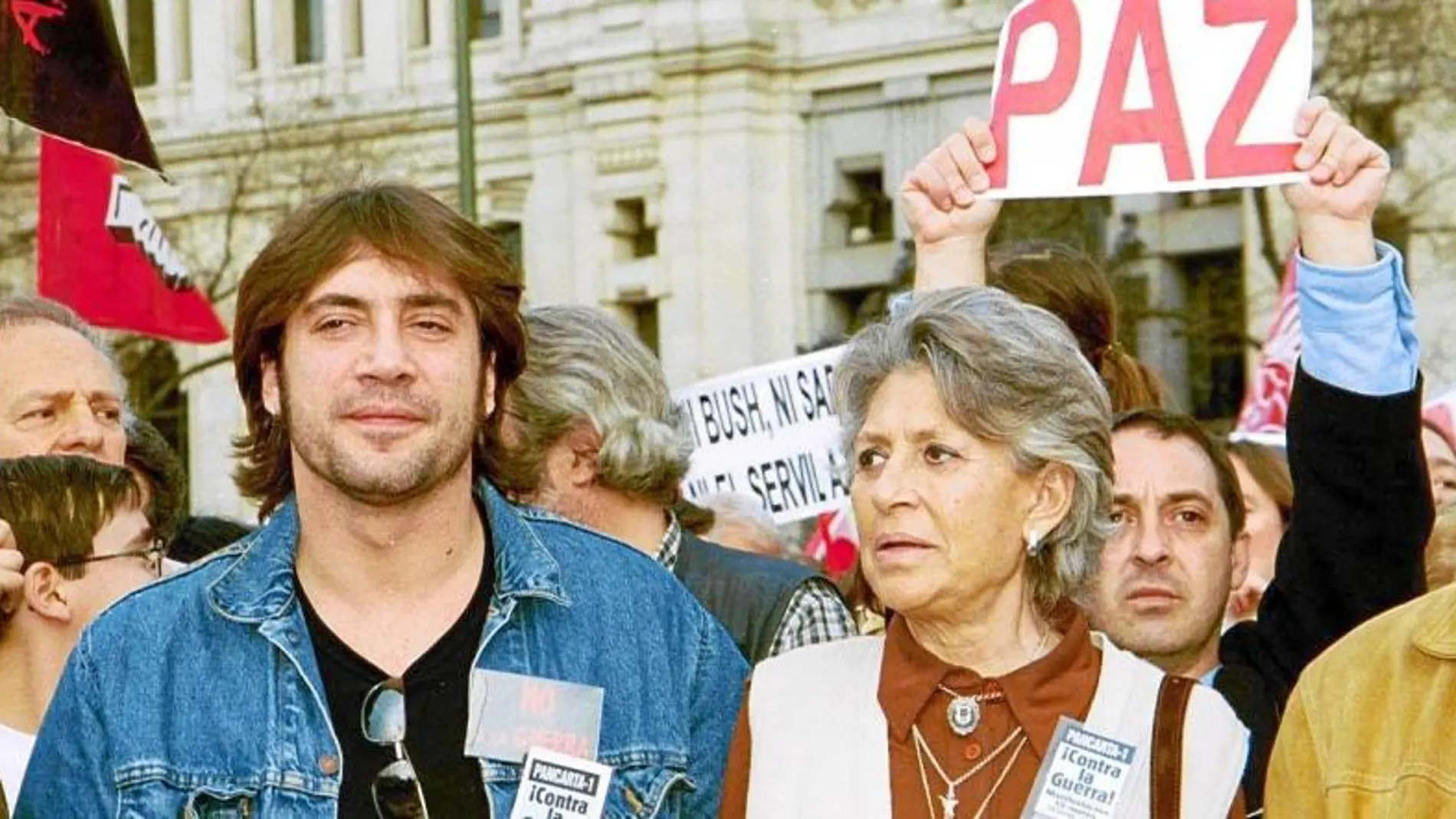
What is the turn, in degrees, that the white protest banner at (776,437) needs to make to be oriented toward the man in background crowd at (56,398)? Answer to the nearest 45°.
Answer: approximately 45° to its right

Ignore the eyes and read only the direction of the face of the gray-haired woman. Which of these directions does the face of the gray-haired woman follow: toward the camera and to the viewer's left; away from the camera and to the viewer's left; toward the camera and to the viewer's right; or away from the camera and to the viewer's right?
toward the camera and to the viewer's left

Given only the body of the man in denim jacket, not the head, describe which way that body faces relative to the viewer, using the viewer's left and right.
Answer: facing the viewer
